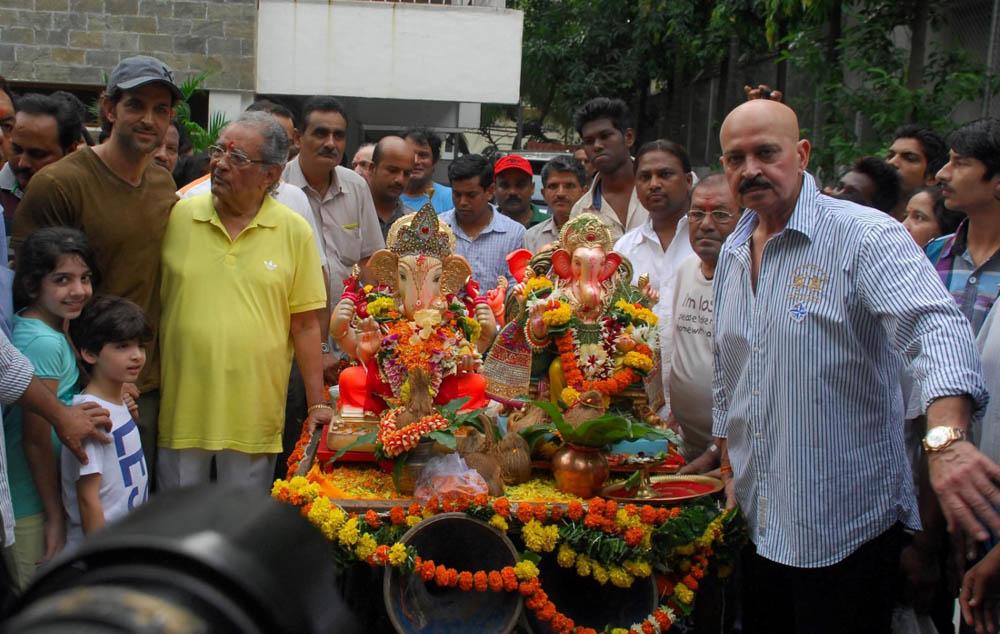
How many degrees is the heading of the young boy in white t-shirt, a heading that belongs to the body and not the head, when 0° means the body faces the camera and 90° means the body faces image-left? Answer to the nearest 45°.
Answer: approximately 315°

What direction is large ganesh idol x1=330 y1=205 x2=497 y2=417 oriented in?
toward the camera

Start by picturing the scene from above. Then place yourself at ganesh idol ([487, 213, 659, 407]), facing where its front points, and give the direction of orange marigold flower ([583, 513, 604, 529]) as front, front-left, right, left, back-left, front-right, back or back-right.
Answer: front

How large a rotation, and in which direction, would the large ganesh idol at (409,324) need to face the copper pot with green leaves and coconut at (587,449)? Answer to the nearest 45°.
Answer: approximately 45° to its left

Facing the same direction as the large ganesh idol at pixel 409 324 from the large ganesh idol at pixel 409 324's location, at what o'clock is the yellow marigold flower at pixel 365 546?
The yellow marigold flower is roughly at 12 o'clock from the large ganesh idol.

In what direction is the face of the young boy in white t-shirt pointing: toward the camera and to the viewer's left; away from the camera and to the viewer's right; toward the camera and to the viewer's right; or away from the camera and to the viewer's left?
toward the camera and to the viewer's right

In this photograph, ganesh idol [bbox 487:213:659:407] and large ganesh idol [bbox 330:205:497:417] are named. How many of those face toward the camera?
2

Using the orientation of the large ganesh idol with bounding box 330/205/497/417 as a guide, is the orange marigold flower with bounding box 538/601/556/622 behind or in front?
in front

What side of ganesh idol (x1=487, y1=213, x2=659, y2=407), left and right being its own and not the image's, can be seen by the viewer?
front

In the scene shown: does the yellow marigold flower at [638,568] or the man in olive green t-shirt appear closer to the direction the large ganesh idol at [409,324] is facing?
the yellow marigold flower

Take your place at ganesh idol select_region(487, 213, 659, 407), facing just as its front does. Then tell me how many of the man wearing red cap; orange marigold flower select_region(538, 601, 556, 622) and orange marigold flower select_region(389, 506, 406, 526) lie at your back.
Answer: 1

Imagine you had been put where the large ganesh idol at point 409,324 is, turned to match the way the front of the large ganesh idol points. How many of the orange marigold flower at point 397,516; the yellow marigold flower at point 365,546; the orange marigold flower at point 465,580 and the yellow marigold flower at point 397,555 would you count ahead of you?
4

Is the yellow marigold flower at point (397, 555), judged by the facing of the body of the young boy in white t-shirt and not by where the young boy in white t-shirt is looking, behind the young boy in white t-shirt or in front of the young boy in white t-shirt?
in front

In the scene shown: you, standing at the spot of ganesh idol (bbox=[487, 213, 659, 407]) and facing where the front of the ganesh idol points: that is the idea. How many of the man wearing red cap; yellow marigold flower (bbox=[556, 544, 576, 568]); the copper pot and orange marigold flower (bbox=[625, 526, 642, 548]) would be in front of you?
3

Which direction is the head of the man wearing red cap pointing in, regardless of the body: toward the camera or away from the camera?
toward the camera

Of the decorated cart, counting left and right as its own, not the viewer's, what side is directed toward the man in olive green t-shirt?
right
